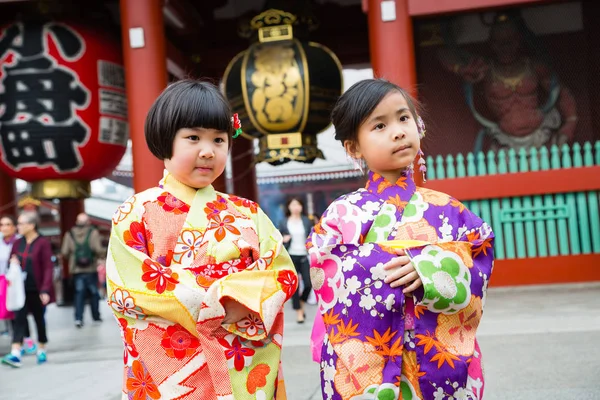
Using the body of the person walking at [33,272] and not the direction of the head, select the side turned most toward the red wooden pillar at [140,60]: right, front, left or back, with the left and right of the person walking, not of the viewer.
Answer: back

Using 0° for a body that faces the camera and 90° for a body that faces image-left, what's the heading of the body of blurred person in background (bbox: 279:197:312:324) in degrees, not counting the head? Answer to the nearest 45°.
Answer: approximately 0°

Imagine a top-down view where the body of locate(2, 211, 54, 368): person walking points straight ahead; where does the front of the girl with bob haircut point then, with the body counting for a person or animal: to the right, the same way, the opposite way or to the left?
to the left

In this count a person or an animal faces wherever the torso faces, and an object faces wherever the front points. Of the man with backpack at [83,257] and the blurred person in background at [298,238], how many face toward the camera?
1

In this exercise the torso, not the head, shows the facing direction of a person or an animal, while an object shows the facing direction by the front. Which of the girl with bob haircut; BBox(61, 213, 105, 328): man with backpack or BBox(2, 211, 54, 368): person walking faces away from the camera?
the man with backpack

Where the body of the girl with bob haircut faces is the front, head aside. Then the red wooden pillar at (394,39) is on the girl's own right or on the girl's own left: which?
on the girl's own left

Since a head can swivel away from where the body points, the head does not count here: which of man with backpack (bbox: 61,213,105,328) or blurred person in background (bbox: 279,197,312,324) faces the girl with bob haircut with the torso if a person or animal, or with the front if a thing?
the blurred person in background

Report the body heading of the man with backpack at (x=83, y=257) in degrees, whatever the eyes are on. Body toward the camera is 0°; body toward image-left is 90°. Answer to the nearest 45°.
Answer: approximately 180°
